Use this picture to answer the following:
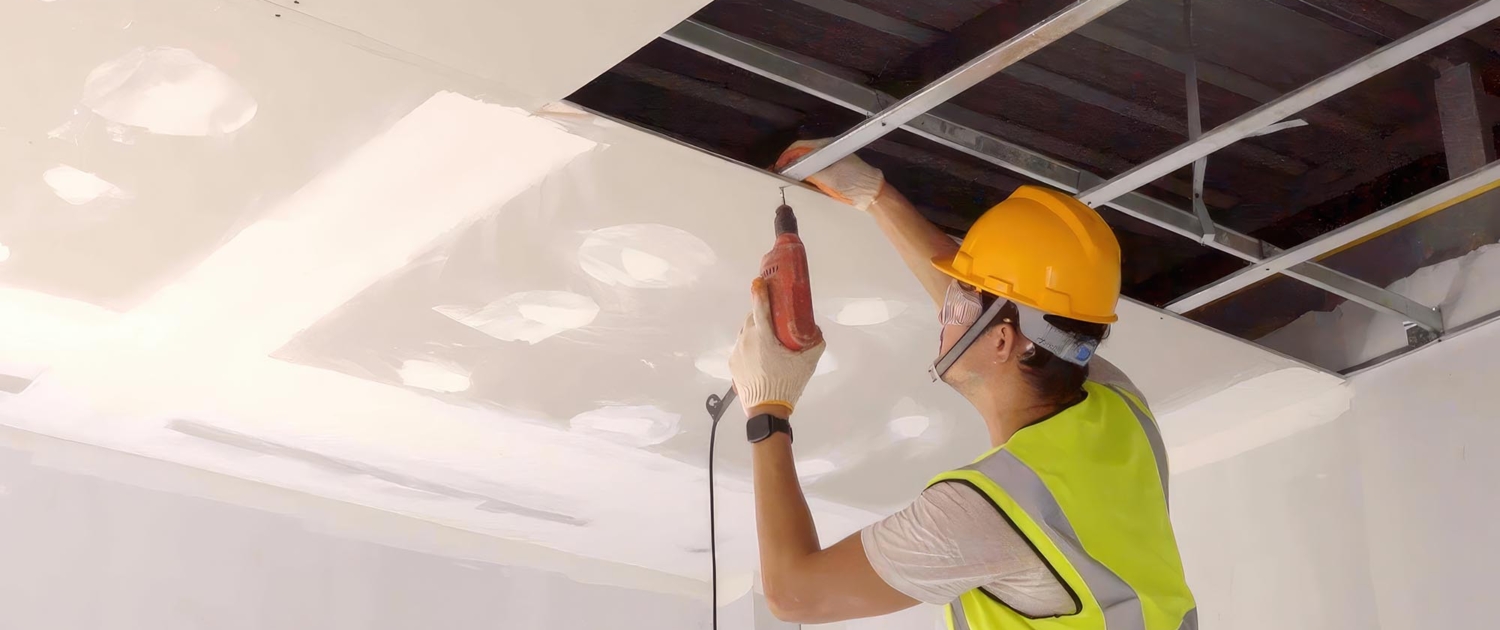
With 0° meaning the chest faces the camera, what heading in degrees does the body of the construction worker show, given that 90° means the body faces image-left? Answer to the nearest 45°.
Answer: approximately 135°

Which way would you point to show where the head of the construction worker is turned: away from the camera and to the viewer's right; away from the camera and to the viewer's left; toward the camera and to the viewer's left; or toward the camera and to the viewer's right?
away from the camera and to the viewer's left
